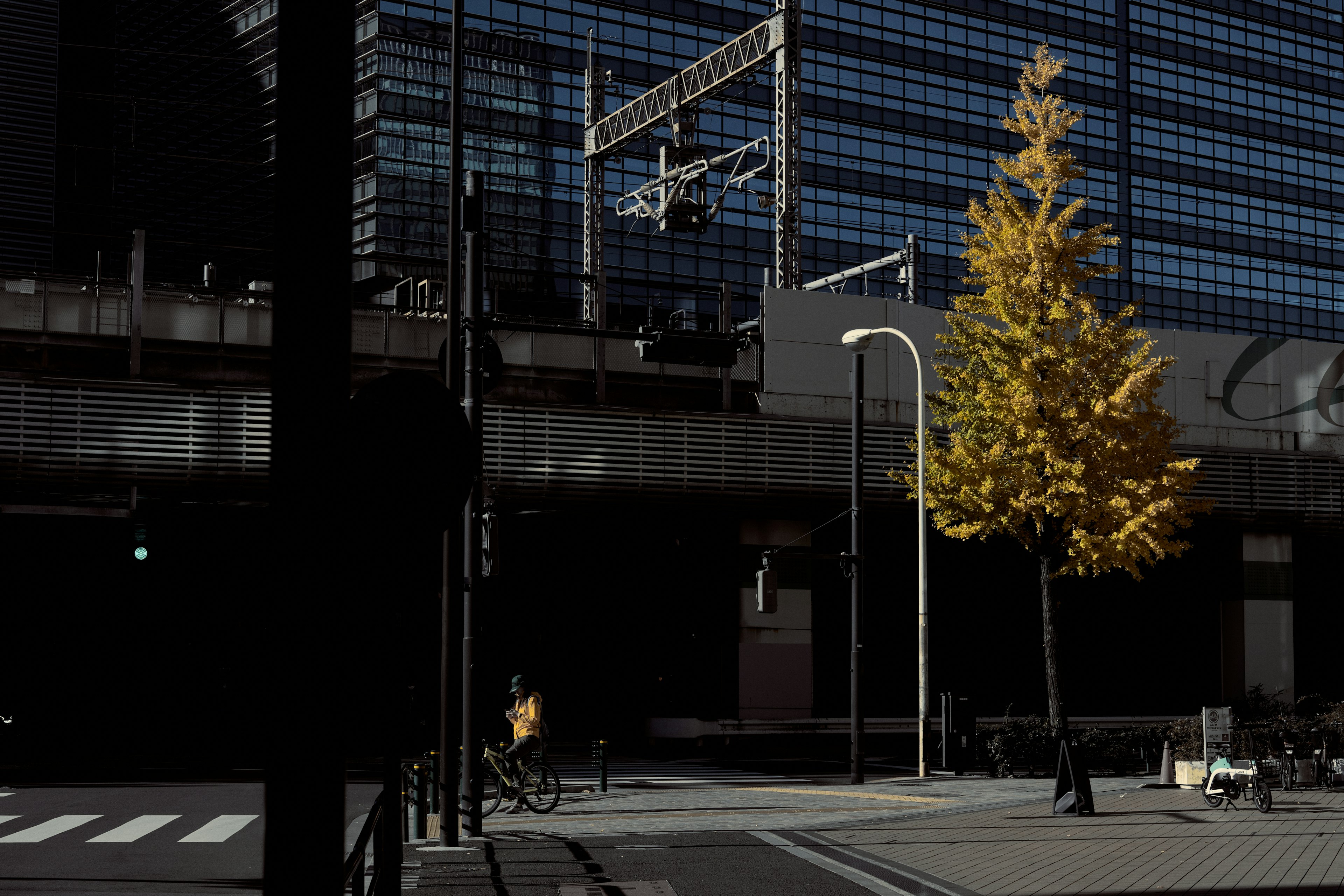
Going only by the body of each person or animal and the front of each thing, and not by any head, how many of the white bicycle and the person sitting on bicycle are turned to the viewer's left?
1

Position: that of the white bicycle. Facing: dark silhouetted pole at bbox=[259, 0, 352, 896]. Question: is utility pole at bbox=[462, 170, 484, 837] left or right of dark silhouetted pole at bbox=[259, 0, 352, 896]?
right

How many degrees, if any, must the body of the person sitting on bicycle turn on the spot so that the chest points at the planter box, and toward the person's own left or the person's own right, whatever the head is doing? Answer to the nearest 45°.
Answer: approximately 180°

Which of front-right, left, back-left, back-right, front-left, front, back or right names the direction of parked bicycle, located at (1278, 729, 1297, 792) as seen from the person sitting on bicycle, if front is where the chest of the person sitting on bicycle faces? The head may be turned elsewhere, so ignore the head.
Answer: back

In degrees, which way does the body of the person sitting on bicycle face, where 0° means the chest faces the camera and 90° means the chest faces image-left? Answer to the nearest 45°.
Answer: approximately 90°

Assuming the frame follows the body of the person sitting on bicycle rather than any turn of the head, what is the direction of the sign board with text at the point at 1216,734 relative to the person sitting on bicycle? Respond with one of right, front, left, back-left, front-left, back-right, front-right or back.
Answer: back

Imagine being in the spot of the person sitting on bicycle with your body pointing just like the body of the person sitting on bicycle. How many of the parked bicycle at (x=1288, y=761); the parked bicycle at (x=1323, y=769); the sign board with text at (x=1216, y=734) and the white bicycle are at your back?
4

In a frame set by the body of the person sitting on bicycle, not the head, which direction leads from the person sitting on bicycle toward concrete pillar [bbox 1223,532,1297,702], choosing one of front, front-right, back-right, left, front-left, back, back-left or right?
back-right
